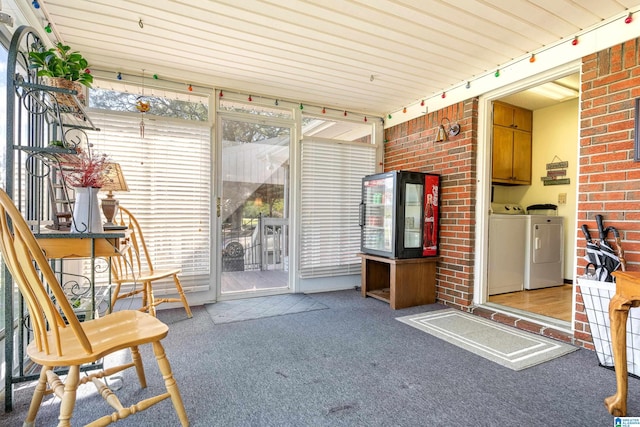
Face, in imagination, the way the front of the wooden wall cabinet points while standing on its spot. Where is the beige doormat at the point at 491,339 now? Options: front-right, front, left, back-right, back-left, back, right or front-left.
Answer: front-right

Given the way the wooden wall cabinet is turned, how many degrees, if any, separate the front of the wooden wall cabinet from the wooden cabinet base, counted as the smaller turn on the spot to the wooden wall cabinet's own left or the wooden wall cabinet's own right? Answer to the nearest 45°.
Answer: approximately 90° to the wooden wall cabinet's own right

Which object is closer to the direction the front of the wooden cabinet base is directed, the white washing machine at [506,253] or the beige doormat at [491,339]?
the beige doormat

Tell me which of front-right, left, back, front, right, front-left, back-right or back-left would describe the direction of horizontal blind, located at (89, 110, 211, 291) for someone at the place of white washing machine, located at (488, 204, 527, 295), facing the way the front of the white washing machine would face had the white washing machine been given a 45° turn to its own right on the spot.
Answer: front-right

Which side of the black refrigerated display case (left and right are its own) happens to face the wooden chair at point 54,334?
front

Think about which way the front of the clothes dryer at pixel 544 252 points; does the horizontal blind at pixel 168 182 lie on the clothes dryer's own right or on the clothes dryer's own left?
on the clothes dryer's own right

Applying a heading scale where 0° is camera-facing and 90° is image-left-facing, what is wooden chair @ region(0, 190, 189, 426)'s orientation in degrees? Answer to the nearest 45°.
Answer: approximately 225°

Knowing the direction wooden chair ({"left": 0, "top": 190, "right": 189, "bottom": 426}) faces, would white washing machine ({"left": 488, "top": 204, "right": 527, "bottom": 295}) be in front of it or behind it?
in front

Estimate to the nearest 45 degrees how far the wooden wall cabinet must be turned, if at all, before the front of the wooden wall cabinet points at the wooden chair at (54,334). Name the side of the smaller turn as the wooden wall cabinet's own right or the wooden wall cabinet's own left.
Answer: approximately 45° to the wooden wall cabinet's own right

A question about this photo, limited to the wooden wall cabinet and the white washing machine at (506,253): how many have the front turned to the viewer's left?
0

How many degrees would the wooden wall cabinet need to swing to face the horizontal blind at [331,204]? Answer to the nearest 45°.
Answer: approximately 90° to its right

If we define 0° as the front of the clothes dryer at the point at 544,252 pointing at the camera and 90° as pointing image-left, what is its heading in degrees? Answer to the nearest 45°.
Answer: approximately 315°

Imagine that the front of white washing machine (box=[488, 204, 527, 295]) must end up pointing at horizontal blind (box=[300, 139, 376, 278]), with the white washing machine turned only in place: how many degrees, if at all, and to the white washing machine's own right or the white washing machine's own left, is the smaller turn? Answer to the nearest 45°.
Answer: approximately 135° to the white washing machine's own right
